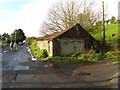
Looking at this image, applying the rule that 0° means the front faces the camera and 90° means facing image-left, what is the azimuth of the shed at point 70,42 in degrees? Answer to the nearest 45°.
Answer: approximately 315°
